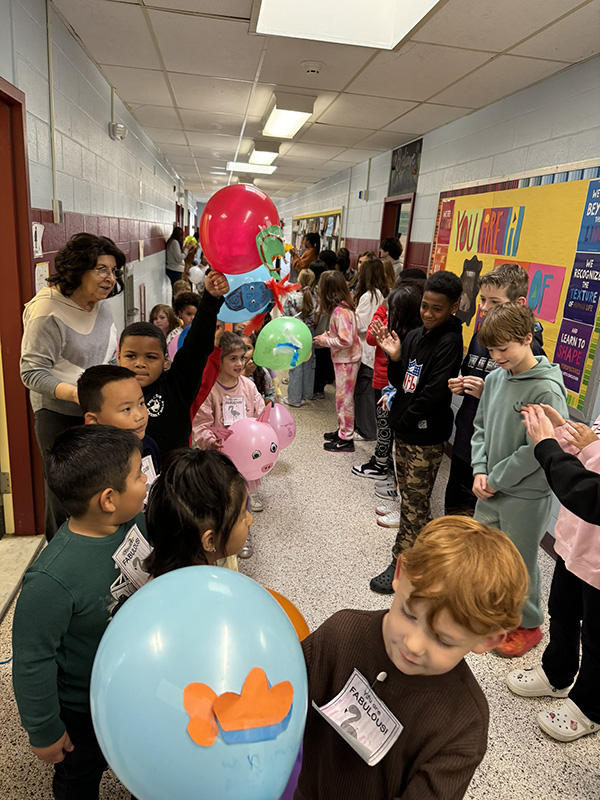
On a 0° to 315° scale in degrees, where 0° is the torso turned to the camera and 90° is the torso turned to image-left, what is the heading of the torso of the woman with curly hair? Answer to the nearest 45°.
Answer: approximately 315°

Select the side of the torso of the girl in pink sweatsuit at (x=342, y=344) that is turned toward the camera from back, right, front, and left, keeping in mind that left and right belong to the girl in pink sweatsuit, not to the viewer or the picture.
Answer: left

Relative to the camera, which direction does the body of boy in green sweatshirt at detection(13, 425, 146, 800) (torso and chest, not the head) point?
to the viewer's right

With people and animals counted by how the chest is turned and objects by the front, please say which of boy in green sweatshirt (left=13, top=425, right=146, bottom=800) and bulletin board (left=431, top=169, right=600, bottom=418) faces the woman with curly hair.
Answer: the bulletin board

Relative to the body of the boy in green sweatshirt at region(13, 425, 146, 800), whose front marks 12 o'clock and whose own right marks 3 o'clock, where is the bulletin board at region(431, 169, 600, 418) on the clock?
The bulletin board is roughly at 11 o'clock from the boy in green sweatshirt.

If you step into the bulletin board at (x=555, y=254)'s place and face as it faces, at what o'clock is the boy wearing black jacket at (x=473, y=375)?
The boy wearing black jacket is roughly at 11 o'clock from the bulletin board.

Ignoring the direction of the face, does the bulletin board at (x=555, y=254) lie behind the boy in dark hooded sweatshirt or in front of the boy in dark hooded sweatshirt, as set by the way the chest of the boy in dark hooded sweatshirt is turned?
behind
